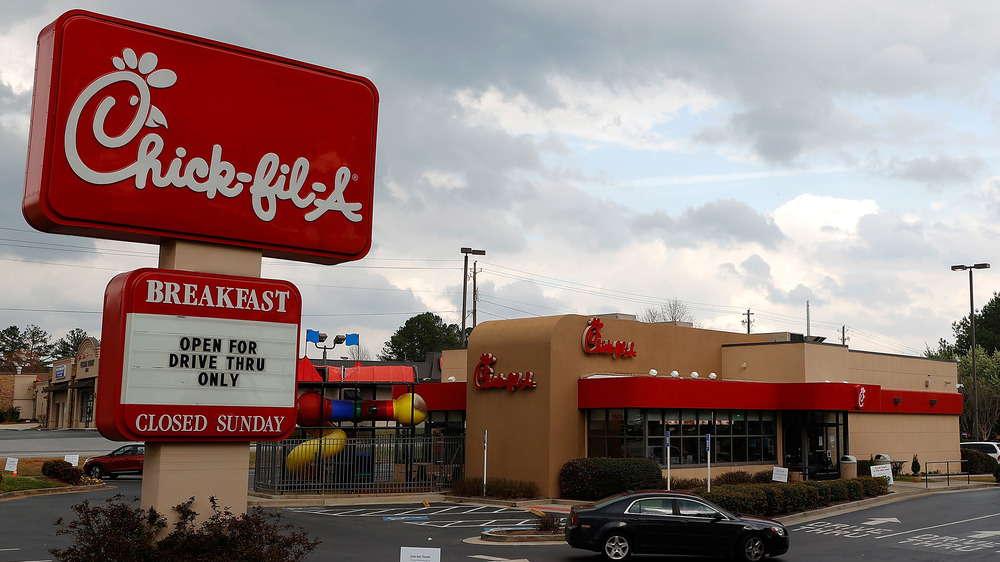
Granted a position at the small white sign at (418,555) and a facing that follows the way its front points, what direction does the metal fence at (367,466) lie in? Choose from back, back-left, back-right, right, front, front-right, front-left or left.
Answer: back

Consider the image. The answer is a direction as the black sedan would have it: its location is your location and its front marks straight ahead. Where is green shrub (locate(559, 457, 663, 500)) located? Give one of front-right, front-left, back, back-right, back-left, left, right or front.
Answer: left

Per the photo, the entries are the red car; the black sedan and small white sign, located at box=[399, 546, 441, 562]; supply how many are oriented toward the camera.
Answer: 1

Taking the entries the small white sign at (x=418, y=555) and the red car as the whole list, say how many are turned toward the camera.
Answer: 1

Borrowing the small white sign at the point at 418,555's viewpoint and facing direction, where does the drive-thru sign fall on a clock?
The drive-thru sign is roughly at 4 o'clock from the small white sign.

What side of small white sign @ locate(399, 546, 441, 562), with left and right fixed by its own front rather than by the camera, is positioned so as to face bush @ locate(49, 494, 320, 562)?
right

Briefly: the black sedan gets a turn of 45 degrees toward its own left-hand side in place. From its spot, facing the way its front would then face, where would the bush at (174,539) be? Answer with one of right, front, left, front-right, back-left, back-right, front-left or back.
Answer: back

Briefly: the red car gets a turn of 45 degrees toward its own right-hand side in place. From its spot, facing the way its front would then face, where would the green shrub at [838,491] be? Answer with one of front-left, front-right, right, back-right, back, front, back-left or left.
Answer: back

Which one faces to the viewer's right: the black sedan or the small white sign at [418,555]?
the black sedan

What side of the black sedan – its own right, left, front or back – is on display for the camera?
right
